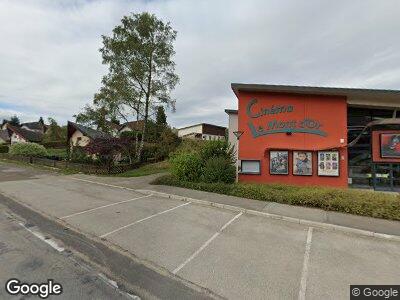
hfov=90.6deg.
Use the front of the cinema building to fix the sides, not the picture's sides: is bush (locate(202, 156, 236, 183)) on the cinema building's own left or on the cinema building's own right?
on the cinema building's own right

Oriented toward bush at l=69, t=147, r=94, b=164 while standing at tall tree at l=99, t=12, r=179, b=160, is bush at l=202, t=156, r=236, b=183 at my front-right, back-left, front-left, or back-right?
back-left

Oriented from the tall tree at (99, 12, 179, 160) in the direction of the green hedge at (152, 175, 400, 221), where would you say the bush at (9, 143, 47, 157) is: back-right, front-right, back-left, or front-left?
back-right

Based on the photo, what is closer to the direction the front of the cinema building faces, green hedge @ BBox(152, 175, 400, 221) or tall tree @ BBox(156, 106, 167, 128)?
the green hedge

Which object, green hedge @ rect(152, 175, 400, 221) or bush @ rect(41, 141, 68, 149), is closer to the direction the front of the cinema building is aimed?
the green hedge

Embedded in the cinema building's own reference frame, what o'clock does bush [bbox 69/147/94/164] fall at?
The bush is roughly at 3 o'clock from the cinema building.

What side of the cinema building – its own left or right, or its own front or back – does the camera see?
front

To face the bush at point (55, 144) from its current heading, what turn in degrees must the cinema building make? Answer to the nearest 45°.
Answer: approximately 90° to its right

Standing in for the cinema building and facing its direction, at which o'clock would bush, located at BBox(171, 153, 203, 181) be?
The bush is roughly at 2 o'clock from the cinema building.

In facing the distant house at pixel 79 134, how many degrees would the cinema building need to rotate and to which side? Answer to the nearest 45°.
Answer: approximately 90° to its right

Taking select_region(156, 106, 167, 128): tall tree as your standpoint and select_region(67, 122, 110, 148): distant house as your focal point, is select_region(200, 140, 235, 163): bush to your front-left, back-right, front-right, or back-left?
back-left

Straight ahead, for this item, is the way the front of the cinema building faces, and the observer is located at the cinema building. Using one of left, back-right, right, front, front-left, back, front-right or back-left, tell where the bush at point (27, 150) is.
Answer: right
